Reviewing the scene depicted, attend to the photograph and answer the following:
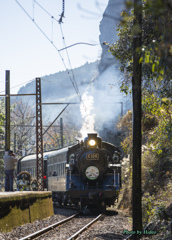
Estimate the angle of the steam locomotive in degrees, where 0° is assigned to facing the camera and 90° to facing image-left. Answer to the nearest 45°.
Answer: approximately 0°
